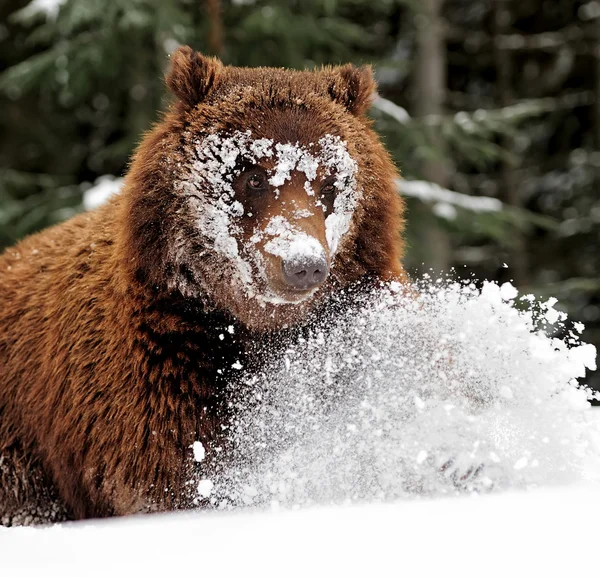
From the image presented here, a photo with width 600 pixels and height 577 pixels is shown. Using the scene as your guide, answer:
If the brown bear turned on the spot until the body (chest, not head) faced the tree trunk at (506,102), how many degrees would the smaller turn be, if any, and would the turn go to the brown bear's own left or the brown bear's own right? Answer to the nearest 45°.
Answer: approximately 90° to the brown bear's own left

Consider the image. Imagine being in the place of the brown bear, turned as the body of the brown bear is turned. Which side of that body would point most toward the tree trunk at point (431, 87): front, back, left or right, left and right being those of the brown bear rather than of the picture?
left

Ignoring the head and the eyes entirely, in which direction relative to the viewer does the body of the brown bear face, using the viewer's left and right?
facing the viewer and to the right of the viewer
